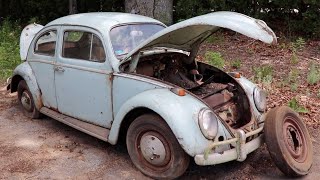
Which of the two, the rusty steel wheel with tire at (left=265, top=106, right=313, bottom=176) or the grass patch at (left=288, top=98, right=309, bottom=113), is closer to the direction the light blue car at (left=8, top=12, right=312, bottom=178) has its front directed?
the rusty steel wheel with tire

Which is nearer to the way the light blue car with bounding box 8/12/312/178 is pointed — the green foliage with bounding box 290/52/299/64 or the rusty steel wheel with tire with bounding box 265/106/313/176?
the rusty steel wheel with tire

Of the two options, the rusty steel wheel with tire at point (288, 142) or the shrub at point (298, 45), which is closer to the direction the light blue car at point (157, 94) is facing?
the rusty steel wheel with tire

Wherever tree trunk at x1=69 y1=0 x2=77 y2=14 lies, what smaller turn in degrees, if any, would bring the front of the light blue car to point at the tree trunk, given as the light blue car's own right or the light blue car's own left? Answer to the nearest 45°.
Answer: approximately 135° to the light blue car's own left

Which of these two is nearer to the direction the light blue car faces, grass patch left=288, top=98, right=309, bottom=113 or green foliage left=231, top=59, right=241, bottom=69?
the grass patch

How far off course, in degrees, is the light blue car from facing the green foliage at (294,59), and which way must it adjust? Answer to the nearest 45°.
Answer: approximately 90° to its left

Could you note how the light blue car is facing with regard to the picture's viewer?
facing the viewer and to the right of the viewer

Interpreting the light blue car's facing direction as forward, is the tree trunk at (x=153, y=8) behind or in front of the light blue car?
behind

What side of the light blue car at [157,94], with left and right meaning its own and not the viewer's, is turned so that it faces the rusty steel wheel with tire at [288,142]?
front

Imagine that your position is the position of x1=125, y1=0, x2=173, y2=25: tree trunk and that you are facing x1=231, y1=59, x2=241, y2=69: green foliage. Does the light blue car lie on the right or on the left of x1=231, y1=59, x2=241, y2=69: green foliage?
right
